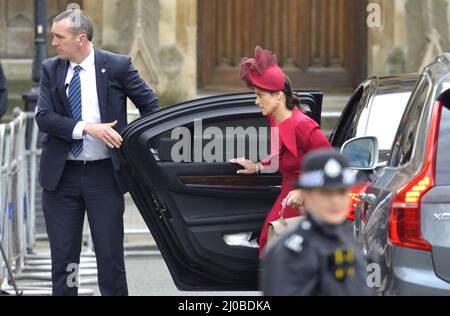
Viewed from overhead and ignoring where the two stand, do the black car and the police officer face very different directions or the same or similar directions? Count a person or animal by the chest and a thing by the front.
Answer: very different directions

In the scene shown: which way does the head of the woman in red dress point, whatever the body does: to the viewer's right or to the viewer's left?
to the viewer's left

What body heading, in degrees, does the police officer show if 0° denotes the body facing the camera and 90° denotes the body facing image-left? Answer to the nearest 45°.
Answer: approximately 315°

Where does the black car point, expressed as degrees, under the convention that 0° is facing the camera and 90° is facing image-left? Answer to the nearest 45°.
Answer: approximately 135°

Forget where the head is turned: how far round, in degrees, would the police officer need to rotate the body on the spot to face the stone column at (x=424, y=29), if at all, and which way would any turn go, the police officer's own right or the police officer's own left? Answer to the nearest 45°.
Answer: approximately 135° to the police officer's own left

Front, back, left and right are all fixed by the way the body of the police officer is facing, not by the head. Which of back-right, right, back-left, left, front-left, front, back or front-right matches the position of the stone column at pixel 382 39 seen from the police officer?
back-left
